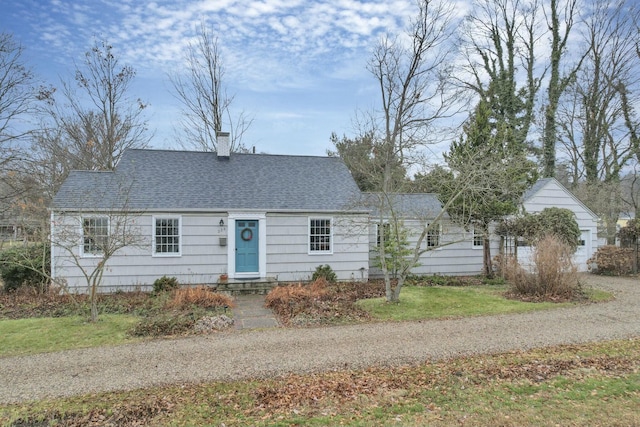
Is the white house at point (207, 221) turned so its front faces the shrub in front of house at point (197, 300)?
yes

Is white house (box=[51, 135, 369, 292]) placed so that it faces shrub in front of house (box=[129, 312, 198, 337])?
yes

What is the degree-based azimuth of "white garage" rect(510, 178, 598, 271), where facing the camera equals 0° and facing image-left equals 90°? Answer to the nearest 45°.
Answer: approximately 0°

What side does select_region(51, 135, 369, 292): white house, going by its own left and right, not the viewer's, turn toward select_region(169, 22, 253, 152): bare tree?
back

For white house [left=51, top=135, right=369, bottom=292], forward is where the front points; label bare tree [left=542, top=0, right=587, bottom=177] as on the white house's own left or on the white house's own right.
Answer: on the white house's own left

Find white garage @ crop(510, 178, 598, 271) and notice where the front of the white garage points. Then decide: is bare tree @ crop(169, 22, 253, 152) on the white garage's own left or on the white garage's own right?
on the white garage's own right

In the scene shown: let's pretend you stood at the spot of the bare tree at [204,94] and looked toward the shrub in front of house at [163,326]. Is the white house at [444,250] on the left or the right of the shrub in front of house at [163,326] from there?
left

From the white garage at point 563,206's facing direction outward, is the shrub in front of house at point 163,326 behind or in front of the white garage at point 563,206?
in front

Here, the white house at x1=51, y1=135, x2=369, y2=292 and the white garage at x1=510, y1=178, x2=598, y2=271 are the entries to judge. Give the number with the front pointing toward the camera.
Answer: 2
